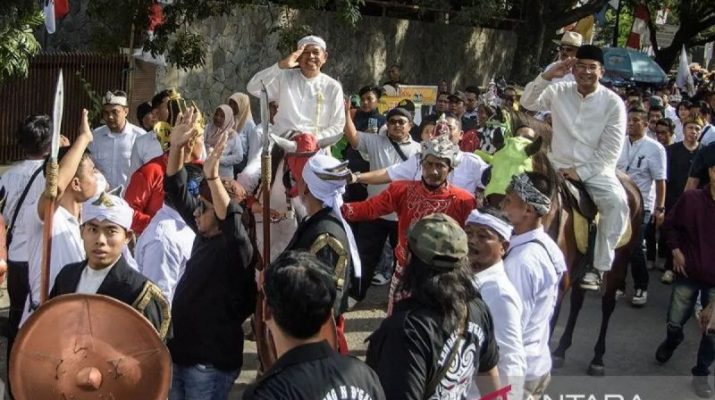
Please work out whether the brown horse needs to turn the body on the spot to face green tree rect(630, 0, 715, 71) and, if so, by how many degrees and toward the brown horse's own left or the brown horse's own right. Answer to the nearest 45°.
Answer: approximately 135° to the brown horse's own right

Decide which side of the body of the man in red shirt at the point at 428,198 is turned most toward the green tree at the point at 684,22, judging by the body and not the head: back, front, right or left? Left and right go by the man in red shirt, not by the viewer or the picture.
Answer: back

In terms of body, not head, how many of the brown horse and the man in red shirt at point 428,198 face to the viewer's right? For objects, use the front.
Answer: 0

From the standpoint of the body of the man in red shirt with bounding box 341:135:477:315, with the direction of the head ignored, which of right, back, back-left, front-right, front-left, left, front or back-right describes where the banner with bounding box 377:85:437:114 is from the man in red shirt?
back

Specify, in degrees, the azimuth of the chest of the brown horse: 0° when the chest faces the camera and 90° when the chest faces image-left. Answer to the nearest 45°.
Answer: approximately 45°

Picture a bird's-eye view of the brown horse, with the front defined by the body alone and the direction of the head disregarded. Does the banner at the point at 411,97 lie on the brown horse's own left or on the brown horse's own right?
on the brown horse's own right

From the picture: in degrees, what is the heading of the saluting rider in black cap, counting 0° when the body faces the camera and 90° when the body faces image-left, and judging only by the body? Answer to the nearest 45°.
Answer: approximately 45°

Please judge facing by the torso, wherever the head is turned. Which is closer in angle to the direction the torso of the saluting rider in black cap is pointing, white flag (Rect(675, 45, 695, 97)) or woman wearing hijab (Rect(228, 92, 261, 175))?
the woman wearing hijab

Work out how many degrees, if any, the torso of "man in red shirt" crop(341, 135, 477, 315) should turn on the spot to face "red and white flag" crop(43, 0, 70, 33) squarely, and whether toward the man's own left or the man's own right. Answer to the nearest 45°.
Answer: approximately 135° to the man's own right

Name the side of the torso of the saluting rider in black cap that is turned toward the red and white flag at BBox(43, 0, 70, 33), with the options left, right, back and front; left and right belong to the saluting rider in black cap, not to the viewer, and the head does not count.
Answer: right

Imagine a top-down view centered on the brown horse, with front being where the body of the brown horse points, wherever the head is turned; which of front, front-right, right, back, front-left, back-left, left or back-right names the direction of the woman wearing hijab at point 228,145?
front-right
